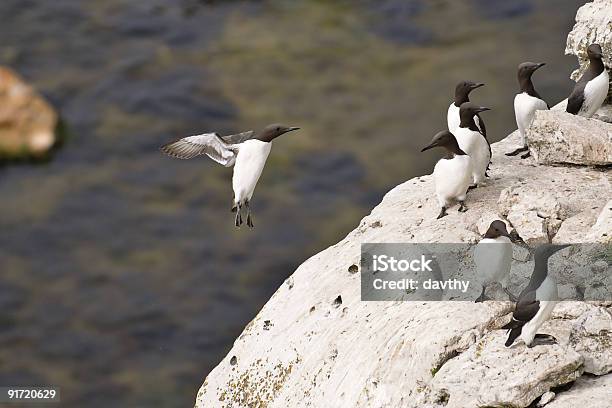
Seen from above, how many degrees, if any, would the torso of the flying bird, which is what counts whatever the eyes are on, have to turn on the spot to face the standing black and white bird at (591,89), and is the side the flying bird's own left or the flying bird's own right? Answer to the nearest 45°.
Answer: approximately 45° to the flying bird's own left

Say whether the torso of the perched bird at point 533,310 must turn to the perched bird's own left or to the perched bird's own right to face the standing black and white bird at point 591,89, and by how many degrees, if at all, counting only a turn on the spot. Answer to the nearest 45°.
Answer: approximately 90° to the perched bird's own left

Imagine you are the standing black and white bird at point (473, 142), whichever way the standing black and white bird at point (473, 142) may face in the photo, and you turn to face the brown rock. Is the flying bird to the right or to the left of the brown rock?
left

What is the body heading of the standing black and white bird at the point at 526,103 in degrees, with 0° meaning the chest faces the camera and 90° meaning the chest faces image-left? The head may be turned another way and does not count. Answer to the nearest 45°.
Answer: approximately 45°

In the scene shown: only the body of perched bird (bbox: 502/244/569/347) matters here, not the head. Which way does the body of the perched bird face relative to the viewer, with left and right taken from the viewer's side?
facing to the right of the viewer

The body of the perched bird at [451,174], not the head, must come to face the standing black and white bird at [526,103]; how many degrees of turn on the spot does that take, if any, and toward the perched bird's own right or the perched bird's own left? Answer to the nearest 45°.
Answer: approximately 180°

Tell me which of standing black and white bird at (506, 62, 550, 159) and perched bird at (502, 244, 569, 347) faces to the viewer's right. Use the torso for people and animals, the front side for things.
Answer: the perched bird

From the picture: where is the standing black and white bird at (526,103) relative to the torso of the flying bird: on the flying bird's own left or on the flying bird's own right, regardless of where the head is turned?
on the flying bird's own left

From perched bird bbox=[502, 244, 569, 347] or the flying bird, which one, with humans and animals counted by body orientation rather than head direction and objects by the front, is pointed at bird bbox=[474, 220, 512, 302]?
the flying bird

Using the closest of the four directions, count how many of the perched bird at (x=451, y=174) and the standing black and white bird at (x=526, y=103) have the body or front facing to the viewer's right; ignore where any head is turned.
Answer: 0

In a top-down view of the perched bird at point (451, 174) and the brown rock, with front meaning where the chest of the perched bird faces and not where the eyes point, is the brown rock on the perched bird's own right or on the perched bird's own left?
on the perched bird's own right

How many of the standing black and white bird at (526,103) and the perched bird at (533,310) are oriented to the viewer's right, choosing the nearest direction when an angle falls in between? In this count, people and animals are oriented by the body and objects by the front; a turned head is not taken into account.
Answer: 1
